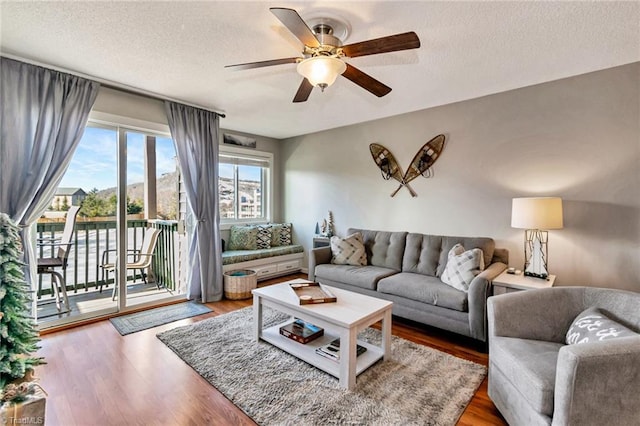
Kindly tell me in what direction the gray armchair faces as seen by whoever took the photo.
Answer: facing the viewer and to the left of the viewer

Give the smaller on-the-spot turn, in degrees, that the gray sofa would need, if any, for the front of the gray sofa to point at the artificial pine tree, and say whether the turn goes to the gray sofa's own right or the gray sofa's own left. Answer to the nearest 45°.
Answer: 0° — it already faces it

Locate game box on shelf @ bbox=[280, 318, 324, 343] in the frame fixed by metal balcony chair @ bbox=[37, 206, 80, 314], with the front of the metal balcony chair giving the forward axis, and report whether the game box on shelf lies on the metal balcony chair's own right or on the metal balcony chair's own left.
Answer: on the metal balcony chair's own left

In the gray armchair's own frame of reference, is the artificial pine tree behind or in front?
in front

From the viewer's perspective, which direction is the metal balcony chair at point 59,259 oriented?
to the viewer's left

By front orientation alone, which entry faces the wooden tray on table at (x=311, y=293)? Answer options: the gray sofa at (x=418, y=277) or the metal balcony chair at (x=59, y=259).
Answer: the gray sofa

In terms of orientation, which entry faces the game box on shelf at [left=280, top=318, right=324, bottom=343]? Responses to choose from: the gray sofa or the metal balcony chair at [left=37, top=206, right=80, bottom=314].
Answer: the gray sofa

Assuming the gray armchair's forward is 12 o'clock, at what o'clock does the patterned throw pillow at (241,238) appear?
The patterned throw pillow is roughly at 2 o'clock from the gray armchair.

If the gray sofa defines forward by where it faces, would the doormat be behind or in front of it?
in front

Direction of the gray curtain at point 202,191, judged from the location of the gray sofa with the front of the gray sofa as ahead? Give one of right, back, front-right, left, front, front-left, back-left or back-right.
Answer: front-right

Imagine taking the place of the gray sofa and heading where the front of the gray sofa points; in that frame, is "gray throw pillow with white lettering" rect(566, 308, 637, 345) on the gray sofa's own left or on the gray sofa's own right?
on the gray sofa's own left
